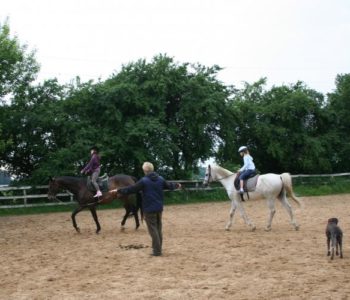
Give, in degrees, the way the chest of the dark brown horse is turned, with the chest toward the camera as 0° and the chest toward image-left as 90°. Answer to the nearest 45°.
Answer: approximately 90°

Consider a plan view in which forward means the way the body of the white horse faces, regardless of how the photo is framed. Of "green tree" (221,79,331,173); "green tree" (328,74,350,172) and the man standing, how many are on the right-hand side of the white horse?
2

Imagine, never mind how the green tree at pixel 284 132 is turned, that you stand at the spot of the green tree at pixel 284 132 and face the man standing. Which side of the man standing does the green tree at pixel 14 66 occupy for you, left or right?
right

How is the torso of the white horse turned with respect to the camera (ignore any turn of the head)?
to the viewer's left

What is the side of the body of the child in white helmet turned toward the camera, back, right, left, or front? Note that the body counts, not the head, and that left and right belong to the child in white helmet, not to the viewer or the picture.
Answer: left

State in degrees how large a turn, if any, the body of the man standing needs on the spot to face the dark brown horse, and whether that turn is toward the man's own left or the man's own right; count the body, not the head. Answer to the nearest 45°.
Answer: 0° — they already face it

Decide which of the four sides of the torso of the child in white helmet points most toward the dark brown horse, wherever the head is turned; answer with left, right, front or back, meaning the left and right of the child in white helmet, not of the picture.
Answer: front

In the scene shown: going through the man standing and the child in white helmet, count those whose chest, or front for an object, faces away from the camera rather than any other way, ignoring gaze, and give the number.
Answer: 1

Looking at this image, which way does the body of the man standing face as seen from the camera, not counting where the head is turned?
away from the camera

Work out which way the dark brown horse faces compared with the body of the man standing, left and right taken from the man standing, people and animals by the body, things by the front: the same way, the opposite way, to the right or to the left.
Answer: to the left

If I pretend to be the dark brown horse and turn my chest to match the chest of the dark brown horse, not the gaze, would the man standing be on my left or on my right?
on my left

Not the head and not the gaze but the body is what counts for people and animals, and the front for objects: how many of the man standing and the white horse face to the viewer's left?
1

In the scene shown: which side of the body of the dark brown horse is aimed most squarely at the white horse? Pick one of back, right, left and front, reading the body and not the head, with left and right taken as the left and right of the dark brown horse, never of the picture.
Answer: back

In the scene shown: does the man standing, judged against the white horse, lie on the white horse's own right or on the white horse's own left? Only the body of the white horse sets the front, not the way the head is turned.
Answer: on the white horse's own left
